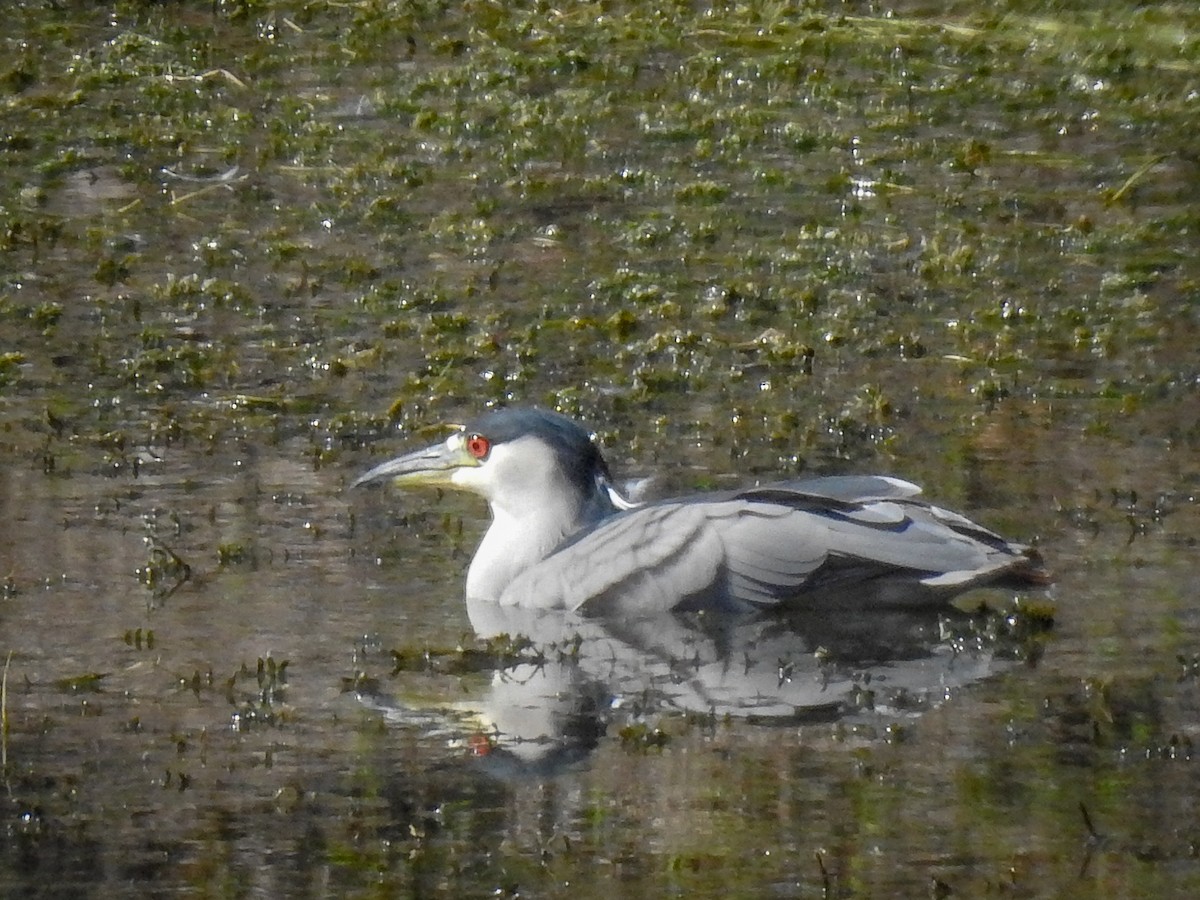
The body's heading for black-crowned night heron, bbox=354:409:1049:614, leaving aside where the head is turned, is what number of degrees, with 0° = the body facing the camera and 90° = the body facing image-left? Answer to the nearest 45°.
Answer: approximately 90°
